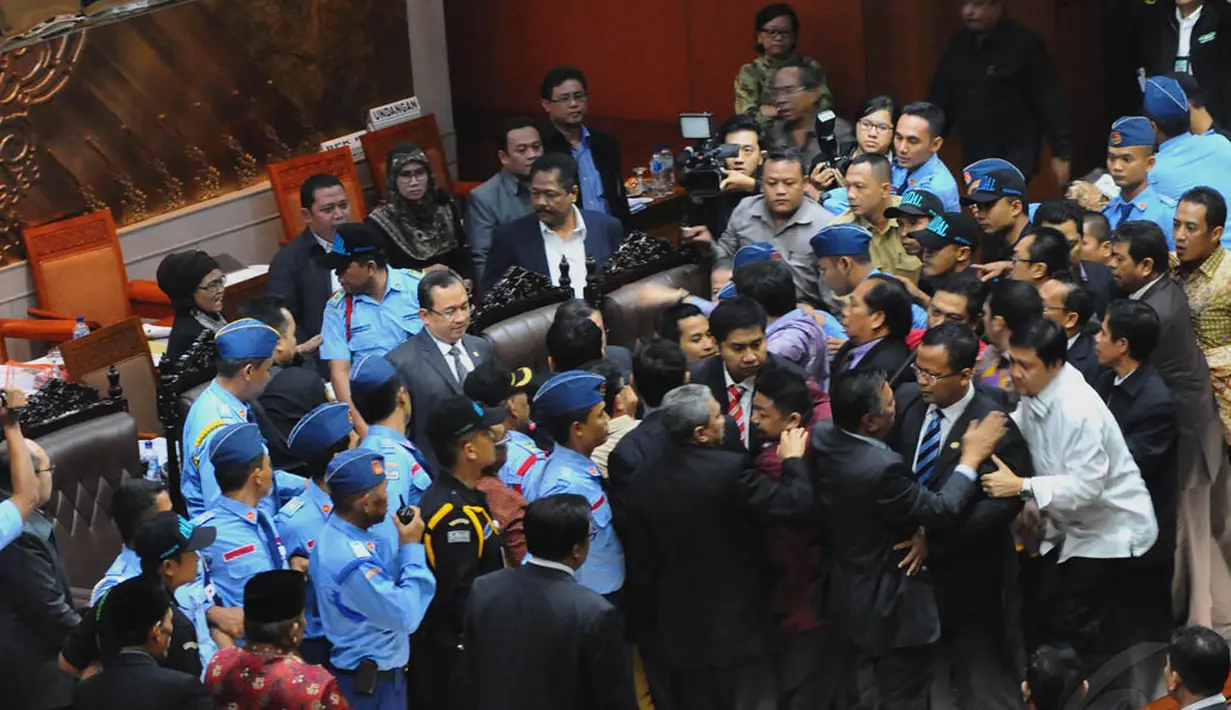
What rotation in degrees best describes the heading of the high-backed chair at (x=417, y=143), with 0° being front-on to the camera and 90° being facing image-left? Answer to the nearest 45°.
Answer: approximately 315°

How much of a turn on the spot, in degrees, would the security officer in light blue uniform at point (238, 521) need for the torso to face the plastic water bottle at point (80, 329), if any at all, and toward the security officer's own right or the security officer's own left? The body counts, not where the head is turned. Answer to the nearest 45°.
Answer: approximately 135° to the security officer's own left

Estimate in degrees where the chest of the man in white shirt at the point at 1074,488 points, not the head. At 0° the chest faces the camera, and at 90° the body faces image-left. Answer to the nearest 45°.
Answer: approximately 90°

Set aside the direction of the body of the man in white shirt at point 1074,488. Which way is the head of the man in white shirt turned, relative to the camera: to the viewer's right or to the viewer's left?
to the viewer's left

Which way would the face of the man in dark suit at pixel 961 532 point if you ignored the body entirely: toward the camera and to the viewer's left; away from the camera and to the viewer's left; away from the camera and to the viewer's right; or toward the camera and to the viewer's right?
toward the camera and to the viewer's left

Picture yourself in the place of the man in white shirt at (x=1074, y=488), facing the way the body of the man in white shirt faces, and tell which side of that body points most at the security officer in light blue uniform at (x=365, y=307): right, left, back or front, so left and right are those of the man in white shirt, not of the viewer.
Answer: front

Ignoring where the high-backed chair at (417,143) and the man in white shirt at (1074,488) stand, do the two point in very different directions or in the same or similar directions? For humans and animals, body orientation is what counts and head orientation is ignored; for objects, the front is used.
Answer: very different directions

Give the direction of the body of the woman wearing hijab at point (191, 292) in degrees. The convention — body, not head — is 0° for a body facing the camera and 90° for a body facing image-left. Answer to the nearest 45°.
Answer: approximately 270°

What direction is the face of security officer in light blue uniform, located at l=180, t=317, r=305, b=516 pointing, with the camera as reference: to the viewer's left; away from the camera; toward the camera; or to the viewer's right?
to the viewer's right

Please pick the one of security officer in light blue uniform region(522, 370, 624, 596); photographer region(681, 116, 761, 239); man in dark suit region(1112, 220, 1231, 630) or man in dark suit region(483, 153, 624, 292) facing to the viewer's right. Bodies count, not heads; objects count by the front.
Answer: the security officer in light blue uniform

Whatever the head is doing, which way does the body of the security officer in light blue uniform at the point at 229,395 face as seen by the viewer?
to the viewer's right

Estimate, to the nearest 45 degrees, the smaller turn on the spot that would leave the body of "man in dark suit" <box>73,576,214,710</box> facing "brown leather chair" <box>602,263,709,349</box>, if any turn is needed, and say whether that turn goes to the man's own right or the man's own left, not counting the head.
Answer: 0° — they already face it
